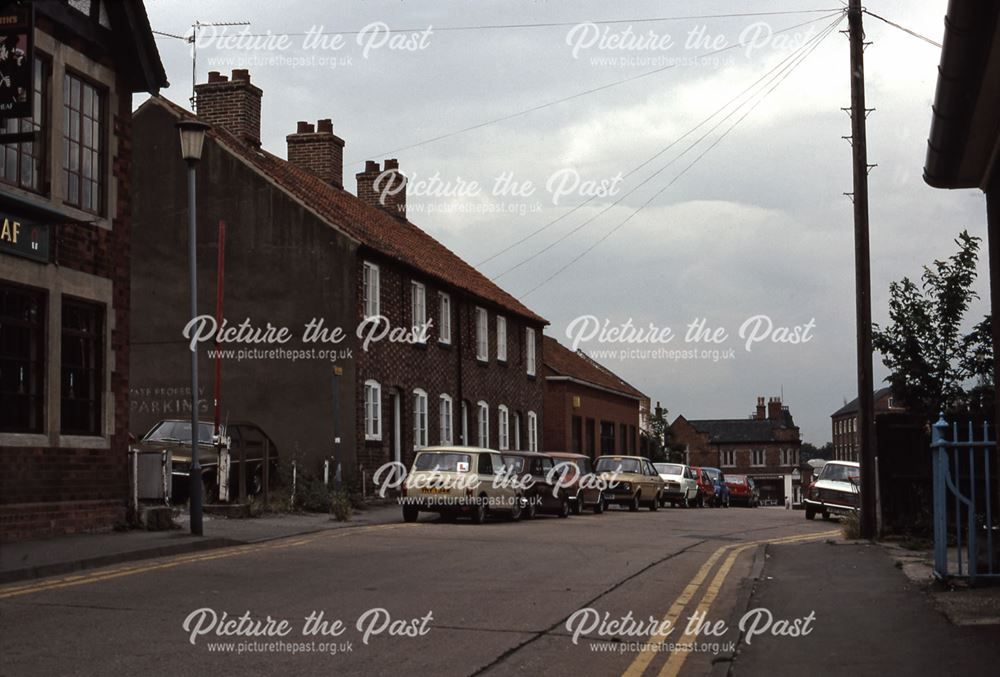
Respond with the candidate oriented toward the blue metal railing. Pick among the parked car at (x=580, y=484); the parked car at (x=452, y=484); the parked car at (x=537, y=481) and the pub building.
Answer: the pub building

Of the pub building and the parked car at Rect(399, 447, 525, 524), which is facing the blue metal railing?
the pub building

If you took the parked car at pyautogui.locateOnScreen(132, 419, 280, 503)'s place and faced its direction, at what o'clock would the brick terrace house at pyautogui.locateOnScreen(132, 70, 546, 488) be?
The brick terrace house is roughly at 5 o'clock from the parked car.

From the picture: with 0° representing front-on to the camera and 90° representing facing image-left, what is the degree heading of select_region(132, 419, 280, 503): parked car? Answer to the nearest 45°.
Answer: approximately 45°

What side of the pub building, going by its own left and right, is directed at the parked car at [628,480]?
left
